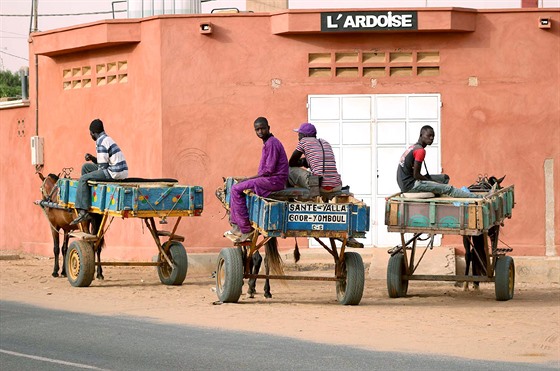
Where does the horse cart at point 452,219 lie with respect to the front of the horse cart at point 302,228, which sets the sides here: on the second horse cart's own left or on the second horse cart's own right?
on the second horse cart's own right

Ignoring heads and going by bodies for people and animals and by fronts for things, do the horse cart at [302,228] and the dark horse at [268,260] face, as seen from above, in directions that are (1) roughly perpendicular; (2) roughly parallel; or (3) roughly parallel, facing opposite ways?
roughly parallel

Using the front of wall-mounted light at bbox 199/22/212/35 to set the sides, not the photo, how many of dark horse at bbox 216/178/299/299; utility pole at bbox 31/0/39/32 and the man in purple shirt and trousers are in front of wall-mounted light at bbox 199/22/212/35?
2

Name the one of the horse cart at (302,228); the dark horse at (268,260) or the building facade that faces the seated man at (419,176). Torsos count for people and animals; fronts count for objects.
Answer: the building facade

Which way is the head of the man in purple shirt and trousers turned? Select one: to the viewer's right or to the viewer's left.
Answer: to the viewer's left

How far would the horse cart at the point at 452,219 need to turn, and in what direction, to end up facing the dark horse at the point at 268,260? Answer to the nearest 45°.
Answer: approximately 135° to its left

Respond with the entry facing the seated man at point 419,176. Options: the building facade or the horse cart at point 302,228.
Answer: the building facade

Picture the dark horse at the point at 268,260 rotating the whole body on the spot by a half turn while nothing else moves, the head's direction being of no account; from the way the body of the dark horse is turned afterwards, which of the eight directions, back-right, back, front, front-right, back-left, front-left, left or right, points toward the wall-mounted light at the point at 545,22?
left

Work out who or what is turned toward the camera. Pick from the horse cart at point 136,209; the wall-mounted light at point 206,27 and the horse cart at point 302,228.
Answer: the wall-mounted light

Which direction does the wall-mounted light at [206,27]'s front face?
toward the camera

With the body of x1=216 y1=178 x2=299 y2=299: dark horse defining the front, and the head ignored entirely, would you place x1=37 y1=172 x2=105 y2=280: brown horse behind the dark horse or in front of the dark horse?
in front
